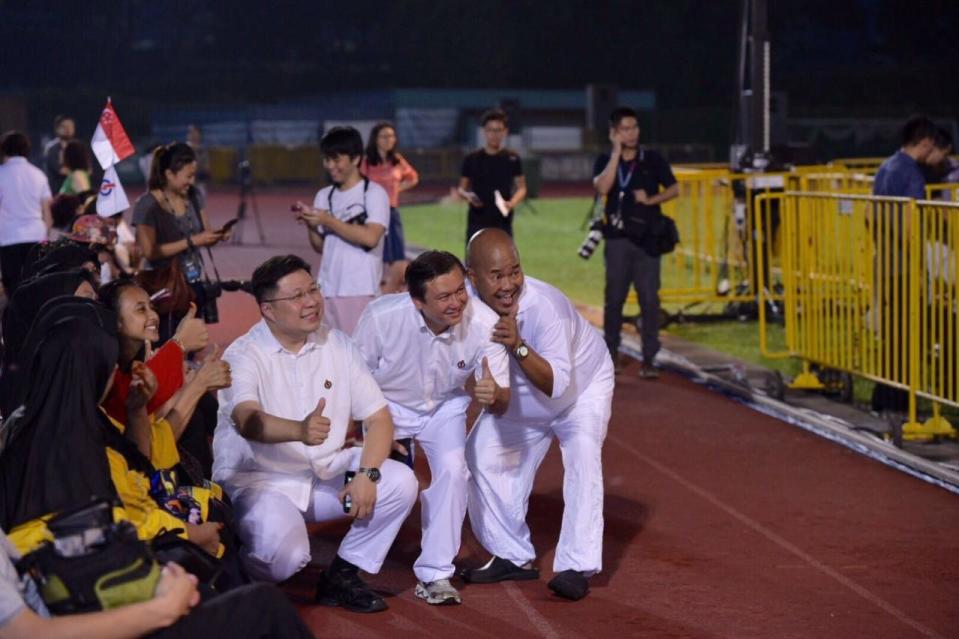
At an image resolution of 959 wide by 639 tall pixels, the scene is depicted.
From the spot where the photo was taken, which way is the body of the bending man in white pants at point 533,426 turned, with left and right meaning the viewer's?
facing the viewer and to the left of the viewer

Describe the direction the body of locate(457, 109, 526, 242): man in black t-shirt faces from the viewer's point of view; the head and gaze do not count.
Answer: toward the camera

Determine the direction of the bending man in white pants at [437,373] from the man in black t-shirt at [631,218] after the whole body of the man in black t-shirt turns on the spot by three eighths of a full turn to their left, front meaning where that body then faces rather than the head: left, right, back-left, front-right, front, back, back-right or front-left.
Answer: back-right

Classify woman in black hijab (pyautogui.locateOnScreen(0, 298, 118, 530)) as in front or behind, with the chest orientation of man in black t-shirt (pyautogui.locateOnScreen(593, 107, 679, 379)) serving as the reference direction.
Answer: in front

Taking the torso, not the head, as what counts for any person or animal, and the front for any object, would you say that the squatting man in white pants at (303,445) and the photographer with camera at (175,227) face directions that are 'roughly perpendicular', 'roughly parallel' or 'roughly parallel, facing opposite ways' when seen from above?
roughly parallel

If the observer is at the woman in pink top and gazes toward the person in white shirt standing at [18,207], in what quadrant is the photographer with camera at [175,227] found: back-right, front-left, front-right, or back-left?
front-left

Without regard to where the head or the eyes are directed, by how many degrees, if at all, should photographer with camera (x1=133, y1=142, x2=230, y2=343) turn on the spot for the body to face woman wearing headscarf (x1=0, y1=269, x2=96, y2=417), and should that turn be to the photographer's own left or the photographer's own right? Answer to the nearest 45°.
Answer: approximately 45° to the photographer's own right

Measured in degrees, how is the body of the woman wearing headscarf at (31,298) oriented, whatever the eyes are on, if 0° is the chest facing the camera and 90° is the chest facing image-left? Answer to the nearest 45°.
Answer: approximately 270°

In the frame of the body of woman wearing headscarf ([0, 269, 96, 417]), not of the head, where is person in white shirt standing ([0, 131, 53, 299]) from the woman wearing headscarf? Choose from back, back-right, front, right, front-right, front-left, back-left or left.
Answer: left

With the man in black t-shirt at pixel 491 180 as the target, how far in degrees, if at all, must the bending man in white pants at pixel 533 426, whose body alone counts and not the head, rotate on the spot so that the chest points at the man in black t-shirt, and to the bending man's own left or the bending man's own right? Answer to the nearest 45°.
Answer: approximately 135° to the bending man's own right

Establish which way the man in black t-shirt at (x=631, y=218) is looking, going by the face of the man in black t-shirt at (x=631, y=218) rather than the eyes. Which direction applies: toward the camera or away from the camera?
toward the camera

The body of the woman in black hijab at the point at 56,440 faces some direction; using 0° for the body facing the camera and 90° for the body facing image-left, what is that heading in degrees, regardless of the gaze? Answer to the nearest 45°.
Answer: approximately 225°

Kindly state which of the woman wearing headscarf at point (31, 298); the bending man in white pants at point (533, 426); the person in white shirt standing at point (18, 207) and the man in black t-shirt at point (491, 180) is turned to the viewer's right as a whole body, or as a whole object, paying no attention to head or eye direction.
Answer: the woman wearing headscarf

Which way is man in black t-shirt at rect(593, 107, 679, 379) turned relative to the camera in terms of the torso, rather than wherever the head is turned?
toward the camera
